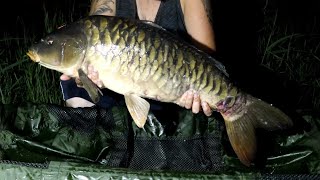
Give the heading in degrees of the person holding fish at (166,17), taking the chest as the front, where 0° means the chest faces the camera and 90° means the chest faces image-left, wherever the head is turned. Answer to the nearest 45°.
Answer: approximately 0°

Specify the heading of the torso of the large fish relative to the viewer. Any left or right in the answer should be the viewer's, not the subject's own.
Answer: facing to the left of the viewer
